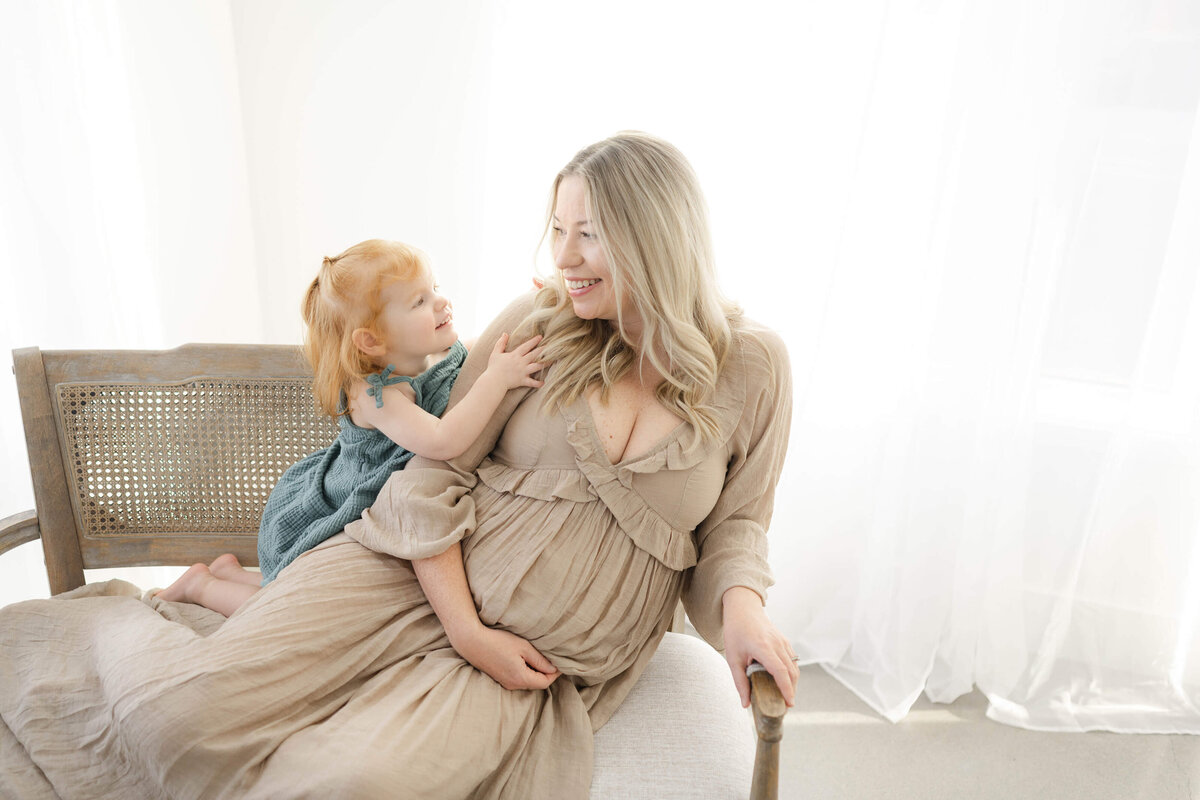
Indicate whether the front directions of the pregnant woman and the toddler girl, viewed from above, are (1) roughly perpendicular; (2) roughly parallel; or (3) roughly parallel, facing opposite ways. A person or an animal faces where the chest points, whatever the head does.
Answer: roughly perpendicular

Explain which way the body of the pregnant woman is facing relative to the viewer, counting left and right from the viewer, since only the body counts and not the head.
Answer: facing the viewer

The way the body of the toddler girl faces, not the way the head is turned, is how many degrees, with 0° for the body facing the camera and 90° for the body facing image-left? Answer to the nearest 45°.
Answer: approximately 270°
